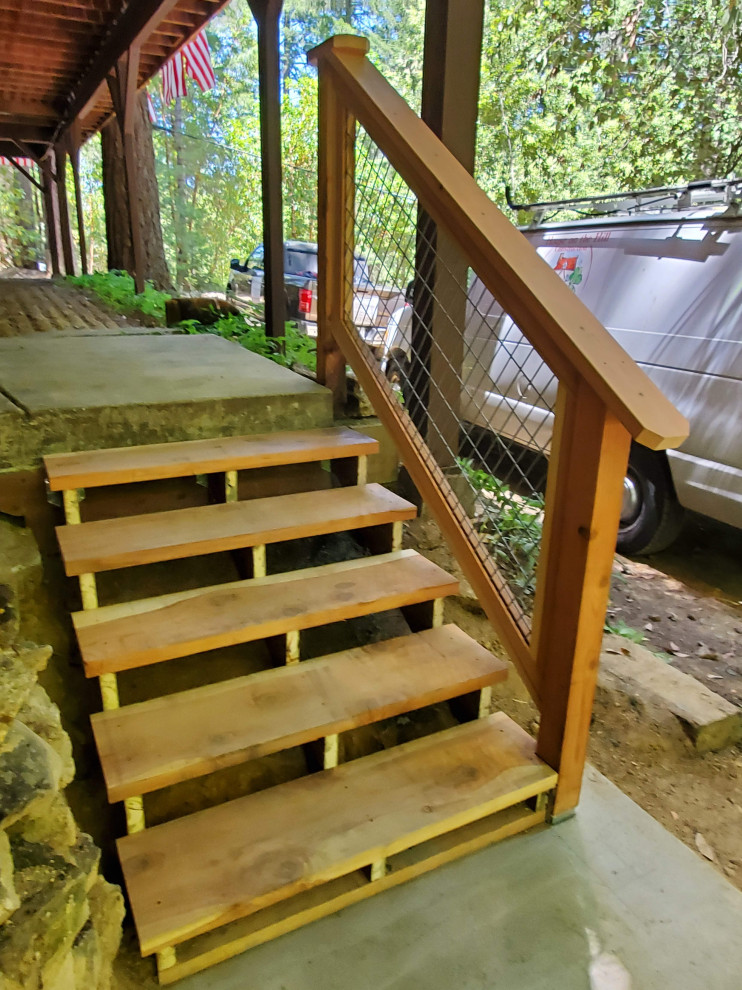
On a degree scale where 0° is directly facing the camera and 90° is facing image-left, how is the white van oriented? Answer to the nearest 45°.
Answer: approximately 135°

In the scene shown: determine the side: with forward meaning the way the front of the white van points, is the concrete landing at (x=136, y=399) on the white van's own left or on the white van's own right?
on the white van's own left

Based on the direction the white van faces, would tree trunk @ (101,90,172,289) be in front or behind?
in front

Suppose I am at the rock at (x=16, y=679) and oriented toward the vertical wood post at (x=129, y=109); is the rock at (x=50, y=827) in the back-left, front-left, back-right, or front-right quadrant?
back-right

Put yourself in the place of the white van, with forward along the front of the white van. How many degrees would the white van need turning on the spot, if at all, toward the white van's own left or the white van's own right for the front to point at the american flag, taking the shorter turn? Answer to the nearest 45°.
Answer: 0° — it already faces it

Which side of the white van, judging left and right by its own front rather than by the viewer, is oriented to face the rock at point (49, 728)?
left

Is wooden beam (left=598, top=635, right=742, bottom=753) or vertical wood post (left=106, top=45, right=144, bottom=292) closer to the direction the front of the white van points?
the vertical wood post

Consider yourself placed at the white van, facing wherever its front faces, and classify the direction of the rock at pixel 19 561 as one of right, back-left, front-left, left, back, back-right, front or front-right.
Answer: left

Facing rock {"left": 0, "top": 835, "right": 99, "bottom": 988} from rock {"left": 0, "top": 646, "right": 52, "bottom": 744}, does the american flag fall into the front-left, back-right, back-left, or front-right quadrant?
back-left

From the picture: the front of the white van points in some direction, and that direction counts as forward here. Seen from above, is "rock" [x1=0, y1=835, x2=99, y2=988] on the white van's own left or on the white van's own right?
on the white van's own left
